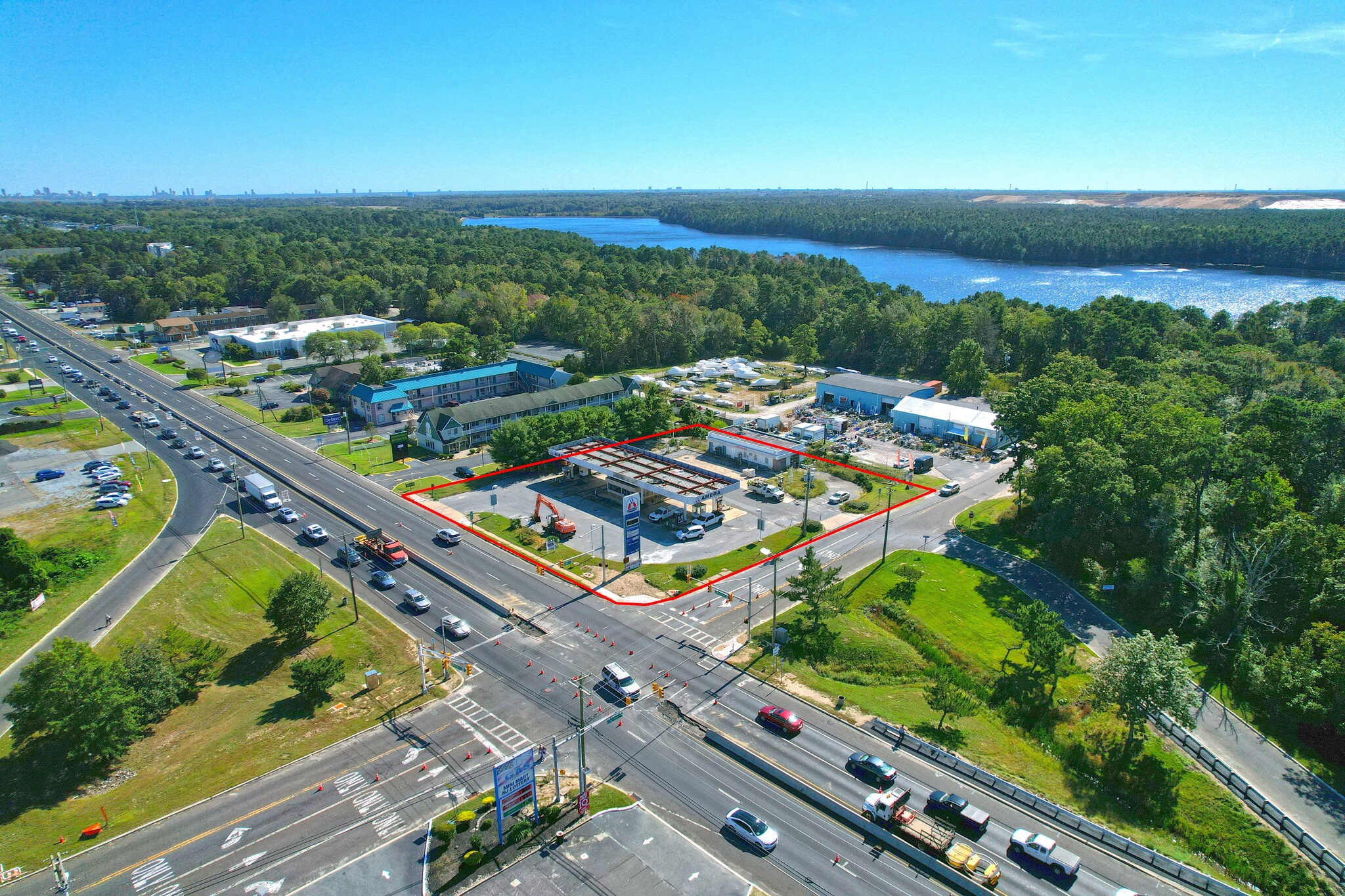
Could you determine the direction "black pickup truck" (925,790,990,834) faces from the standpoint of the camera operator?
facing away from the viewer and to the left of the viewer

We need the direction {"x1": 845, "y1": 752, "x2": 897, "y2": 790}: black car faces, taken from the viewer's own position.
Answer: facing away from the viewer and to the left of the viewer

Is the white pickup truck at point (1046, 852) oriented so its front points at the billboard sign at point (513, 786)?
no

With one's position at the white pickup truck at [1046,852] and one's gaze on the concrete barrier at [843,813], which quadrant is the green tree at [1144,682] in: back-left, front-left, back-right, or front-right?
back-right

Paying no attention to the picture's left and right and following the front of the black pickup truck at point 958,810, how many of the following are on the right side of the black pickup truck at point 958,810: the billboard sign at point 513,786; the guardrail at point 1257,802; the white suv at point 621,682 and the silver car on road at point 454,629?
1

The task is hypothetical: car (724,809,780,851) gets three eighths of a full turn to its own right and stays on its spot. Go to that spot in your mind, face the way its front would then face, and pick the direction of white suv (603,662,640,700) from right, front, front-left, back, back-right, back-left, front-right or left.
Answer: front-right

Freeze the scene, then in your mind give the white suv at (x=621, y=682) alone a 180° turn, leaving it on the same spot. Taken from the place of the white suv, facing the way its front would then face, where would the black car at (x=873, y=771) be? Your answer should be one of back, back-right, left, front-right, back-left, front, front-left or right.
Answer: back

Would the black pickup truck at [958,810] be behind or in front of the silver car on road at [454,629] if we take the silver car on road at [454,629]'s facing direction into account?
in front

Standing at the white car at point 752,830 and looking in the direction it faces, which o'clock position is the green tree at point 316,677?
The green tree is roughly at 5 o'clock from the white car.

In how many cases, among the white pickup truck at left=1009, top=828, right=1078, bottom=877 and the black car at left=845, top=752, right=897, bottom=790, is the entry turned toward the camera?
0

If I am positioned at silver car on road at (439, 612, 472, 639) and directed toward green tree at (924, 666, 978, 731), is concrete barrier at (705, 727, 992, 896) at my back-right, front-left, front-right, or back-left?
front-right

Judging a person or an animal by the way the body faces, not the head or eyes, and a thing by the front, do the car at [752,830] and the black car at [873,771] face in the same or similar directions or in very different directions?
very different directions

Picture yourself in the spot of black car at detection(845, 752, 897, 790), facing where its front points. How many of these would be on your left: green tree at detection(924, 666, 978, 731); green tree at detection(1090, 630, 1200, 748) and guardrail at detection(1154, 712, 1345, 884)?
0

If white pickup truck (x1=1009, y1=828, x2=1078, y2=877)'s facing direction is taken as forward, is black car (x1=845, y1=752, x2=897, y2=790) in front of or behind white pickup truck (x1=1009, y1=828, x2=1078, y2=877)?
in front

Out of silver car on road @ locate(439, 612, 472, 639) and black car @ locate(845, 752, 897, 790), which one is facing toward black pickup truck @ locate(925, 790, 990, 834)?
the silver car on road

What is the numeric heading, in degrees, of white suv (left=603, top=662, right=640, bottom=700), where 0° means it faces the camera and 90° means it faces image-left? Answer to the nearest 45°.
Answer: approximately 315°

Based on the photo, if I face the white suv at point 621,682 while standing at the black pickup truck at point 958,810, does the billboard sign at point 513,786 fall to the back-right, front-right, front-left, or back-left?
front-left

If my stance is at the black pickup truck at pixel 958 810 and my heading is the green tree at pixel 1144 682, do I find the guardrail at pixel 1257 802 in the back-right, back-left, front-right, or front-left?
front-right

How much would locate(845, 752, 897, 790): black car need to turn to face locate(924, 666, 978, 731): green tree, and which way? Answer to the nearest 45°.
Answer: approximately 90° to its right
